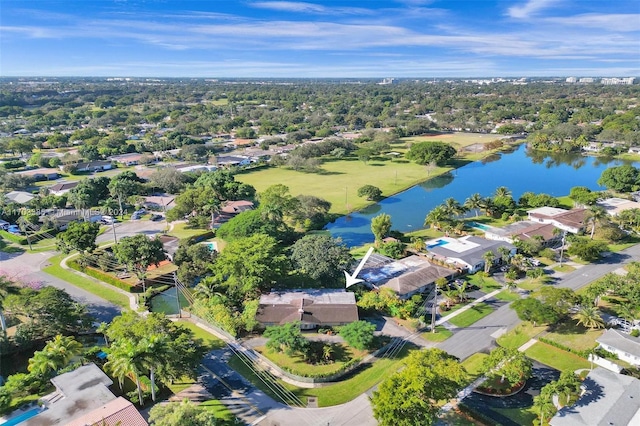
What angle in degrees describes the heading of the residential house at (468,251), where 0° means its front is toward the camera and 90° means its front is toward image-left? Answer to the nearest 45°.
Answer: approximately 315°

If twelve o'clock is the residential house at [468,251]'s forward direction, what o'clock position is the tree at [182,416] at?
The tree is roughly at 2 o'clock from the residential house.

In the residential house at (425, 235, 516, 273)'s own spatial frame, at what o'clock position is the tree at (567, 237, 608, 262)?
The tree is roughly at 10 o'clock from the residential house.

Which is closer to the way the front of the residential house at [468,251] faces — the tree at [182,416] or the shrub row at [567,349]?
the shrub row

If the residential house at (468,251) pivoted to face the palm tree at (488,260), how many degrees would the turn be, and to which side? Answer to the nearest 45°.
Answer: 0° — it already faces it

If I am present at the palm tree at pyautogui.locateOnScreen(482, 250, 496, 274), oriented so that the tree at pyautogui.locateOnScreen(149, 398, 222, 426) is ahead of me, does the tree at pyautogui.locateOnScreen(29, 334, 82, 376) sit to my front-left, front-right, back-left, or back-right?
front-right

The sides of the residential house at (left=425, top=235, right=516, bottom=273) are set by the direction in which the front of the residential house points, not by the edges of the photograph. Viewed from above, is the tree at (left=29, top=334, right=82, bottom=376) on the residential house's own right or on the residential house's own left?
on the residential house's own right

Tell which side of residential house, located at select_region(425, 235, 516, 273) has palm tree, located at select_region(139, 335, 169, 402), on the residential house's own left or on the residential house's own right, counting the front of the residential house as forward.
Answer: on the residential house's own right

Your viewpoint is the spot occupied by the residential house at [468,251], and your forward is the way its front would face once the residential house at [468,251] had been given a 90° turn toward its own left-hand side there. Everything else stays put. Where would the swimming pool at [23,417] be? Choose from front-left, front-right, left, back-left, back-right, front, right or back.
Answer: back

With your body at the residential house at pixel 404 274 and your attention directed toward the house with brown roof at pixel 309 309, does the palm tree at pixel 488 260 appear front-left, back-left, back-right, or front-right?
back-left

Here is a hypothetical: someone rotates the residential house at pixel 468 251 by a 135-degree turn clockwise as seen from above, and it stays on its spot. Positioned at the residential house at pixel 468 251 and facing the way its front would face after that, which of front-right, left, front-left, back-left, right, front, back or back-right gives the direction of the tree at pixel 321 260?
front-left

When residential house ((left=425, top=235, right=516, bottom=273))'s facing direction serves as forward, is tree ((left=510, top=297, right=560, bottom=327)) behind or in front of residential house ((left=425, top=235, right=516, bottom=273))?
in front

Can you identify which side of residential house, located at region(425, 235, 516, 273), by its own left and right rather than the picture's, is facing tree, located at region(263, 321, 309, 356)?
right

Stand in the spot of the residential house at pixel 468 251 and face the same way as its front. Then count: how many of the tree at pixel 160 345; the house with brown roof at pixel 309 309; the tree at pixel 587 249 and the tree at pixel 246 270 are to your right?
3

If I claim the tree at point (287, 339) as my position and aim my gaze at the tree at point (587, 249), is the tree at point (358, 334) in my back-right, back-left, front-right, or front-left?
front-right

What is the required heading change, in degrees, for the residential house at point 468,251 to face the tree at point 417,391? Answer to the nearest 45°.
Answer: approximately 45° to its right

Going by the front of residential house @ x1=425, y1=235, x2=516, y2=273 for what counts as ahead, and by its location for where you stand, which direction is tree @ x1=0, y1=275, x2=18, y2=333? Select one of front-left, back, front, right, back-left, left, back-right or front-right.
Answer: right

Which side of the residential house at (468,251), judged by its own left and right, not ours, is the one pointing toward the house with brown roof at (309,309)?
right

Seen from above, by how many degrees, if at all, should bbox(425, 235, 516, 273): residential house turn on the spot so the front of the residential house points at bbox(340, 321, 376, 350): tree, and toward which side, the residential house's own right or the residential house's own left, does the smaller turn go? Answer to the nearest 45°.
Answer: approximately 45° to the residential house's own right

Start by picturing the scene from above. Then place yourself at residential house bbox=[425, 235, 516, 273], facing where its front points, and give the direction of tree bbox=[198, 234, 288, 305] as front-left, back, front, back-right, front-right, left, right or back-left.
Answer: right
